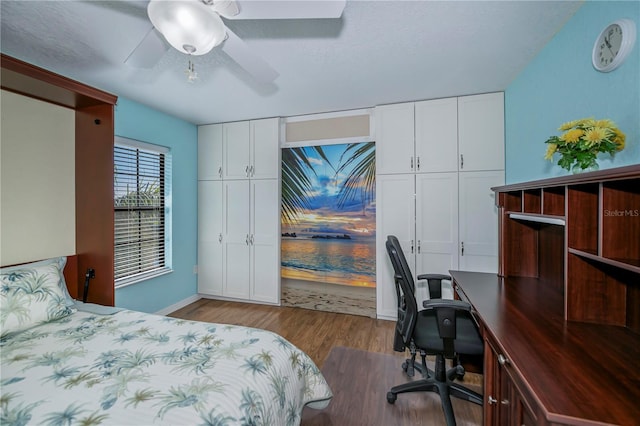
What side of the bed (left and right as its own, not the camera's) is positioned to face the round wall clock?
front

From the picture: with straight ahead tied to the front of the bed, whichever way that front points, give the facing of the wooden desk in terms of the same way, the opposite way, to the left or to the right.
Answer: the opposite way

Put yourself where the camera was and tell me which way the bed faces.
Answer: facing the viewer and to the right of the viewer

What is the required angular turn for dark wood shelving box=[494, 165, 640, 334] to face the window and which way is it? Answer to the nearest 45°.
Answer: approximately 45° to its right

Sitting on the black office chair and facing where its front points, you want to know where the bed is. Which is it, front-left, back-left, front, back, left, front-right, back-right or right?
back-right

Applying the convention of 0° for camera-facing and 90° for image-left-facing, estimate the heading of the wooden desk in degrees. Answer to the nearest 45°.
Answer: approximately 45°

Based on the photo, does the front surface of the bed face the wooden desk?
yes

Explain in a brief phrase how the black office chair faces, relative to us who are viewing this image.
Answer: facing to the right of the viewer

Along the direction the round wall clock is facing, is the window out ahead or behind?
ahead

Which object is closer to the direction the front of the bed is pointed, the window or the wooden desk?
the wooden desk

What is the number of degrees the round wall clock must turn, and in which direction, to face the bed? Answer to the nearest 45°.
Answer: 0° — it already faces it

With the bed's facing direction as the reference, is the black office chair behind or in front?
in front
